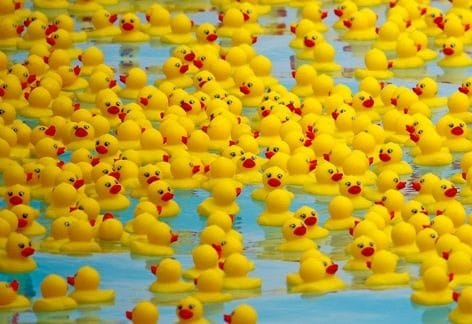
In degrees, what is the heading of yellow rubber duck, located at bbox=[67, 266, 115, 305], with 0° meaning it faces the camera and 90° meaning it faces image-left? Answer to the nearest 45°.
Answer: approximately 90°

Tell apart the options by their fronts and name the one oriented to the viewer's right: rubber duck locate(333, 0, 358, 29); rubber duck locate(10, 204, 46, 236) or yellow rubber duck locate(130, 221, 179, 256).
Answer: the yellow rubber duck

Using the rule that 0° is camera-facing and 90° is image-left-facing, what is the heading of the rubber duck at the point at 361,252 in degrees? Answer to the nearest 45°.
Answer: approximately 315°

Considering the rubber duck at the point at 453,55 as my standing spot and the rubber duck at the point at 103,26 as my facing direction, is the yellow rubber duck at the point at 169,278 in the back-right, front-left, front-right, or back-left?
front-left

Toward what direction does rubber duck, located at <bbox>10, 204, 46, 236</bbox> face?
to the viewer's left

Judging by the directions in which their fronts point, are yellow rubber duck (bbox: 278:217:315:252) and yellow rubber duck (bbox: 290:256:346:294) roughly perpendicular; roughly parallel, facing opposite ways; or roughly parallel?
roughly parallel

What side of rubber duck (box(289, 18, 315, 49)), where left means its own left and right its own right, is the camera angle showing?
left

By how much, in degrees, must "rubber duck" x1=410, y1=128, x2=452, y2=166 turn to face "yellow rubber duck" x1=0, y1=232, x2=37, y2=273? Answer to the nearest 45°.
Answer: approximately 45° to its left

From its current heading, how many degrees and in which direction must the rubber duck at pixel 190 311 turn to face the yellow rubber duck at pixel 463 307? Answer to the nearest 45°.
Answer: approximately 135° to its left
